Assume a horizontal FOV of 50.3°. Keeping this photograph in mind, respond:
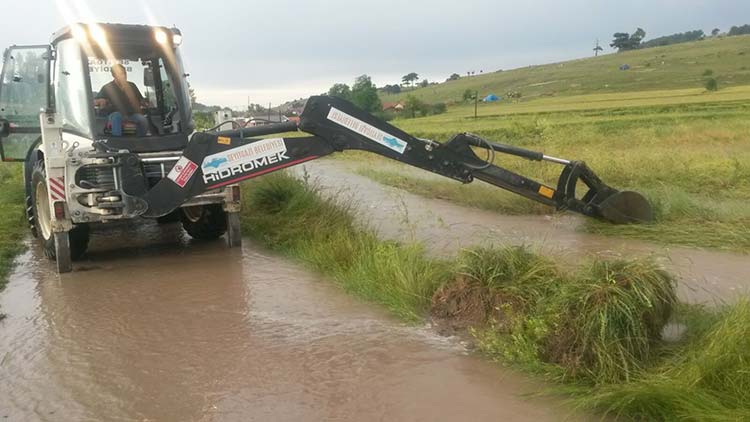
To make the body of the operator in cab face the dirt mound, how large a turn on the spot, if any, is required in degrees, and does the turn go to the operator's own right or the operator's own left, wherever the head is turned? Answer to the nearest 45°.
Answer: approximately 45° to the operator's own left

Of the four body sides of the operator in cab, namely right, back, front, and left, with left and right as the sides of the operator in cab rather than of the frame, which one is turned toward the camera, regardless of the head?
front

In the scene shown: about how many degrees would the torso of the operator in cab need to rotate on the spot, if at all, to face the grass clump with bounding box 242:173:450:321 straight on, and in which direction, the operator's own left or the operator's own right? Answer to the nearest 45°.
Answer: approximately 45° to the operator's own left

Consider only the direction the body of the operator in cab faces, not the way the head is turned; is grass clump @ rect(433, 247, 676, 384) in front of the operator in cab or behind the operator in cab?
in front

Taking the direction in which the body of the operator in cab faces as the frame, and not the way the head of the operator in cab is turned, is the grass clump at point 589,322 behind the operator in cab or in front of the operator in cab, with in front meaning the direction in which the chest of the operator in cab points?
in front
